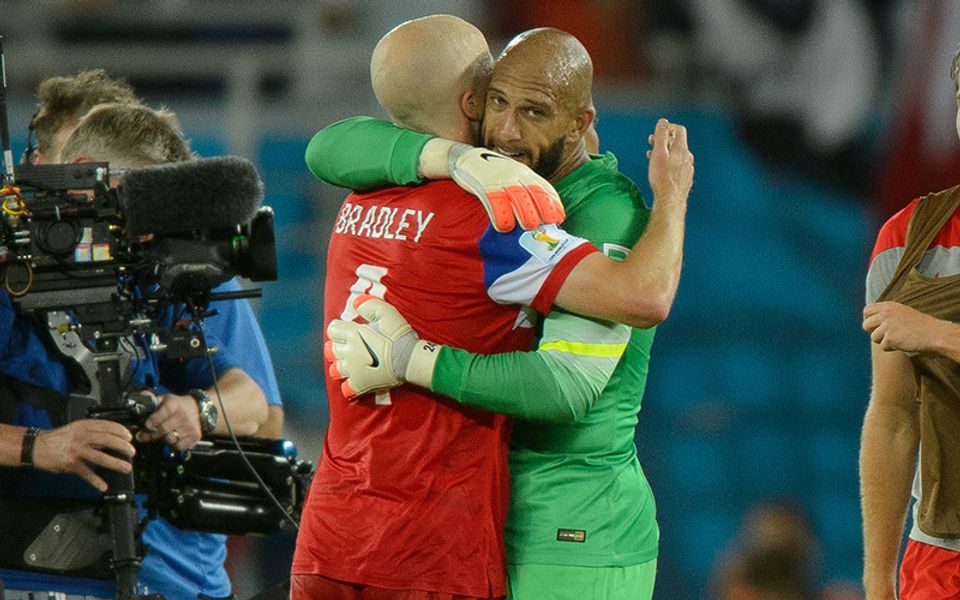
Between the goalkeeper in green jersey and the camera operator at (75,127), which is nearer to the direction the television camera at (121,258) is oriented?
the goalkeeper in green jersey

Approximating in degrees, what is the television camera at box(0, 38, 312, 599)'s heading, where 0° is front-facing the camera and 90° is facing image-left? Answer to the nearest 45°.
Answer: approximately 270°

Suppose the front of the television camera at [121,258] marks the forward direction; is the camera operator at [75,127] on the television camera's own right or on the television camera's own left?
on the television camera's own left

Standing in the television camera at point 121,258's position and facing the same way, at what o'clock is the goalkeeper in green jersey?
The goalkeeper in green jersey is roughly at 1 o'clock from the television camera.
